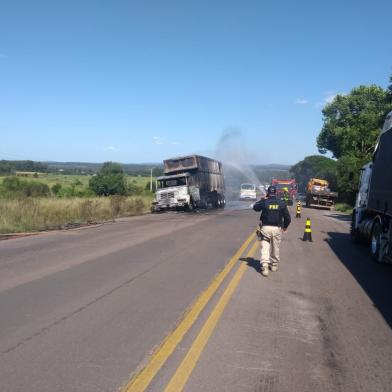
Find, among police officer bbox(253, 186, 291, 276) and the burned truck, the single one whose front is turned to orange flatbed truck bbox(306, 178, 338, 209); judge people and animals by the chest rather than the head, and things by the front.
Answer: the police officer

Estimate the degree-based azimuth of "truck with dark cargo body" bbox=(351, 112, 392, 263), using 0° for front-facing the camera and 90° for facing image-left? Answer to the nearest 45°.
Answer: approximately 135°

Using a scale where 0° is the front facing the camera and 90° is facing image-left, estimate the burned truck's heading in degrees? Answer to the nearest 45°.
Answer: approximately 45°

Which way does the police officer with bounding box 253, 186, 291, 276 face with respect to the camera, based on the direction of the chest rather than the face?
away from the camera

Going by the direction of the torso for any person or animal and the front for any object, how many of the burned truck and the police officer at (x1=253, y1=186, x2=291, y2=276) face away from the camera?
1

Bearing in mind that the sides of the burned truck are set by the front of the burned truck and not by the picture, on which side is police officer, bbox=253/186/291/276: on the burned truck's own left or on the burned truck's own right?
on the burned truck's own left

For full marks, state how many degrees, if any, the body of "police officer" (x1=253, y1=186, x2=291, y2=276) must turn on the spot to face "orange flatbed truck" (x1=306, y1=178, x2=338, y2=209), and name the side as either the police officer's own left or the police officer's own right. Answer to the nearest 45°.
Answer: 0° — they already face it

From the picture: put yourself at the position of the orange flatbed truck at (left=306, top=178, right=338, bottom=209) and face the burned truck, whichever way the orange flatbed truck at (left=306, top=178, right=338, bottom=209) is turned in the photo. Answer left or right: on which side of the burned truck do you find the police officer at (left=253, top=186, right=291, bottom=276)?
left

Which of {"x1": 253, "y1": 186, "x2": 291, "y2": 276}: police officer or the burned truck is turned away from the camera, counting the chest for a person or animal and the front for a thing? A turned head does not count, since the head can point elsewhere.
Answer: the police officer

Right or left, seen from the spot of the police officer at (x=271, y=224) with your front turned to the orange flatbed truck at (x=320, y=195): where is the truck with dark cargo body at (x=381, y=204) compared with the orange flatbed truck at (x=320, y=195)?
right
